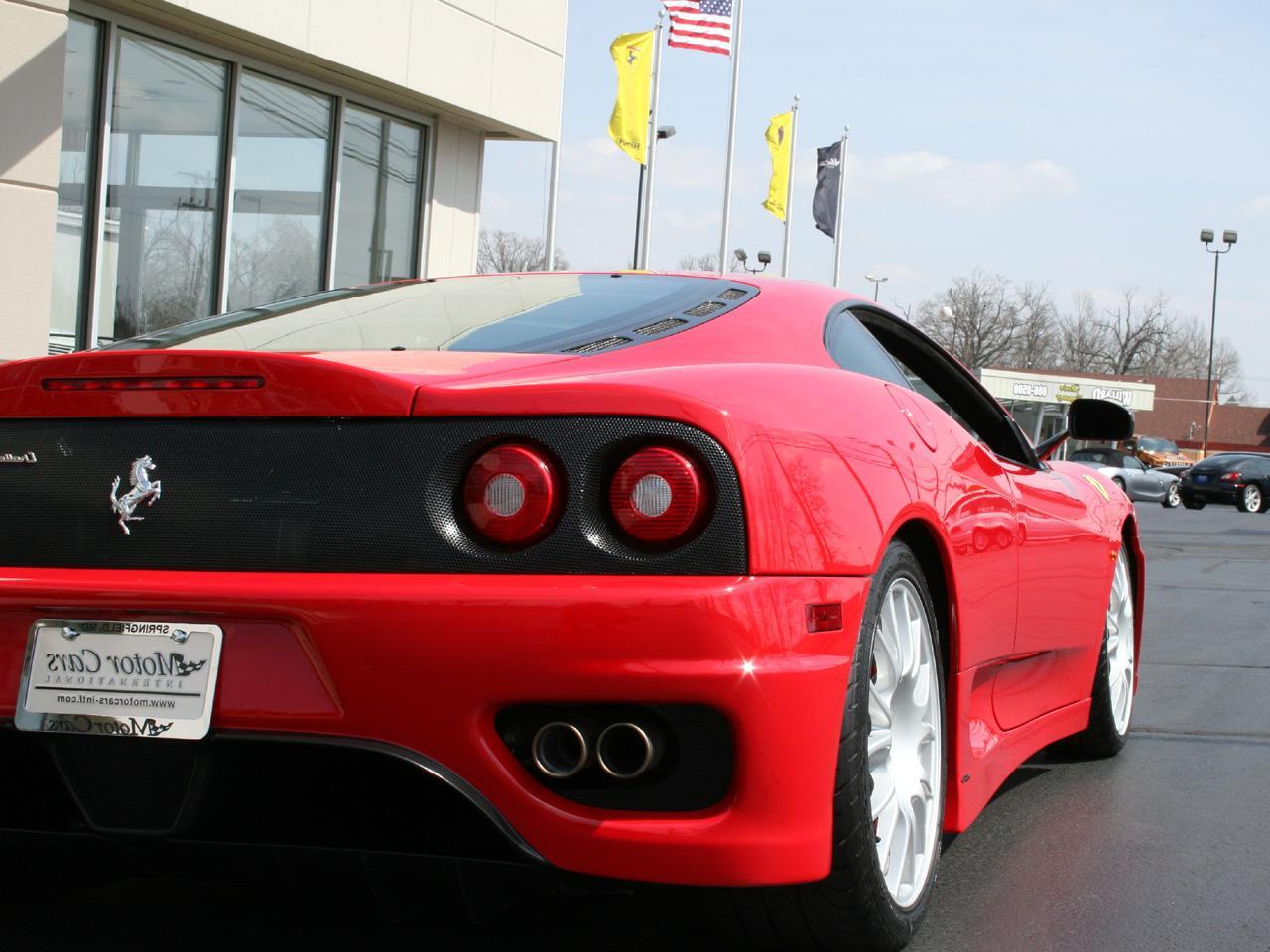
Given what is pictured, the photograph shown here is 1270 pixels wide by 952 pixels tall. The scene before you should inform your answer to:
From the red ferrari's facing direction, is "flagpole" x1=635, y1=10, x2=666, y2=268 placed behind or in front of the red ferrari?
in front

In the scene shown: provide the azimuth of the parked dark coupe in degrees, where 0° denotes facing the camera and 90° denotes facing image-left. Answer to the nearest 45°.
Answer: approximately 225°

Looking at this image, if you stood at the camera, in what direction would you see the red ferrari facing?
facing away from the viewer and to the right of the viewer

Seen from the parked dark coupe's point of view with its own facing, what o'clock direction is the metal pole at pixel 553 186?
The metal pole is roughly at 5 o'clock from the parked dark coupe.
